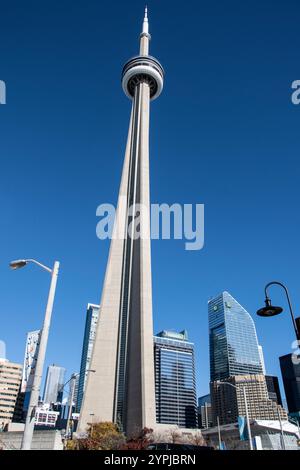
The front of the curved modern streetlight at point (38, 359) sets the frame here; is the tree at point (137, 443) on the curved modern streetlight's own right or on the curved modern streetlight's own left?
on the curved modern streetlight's own right

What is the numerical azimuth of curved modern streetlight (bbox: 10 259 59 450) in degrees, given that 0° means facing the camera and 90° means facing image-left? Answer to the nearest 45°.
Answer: approximately 90°
